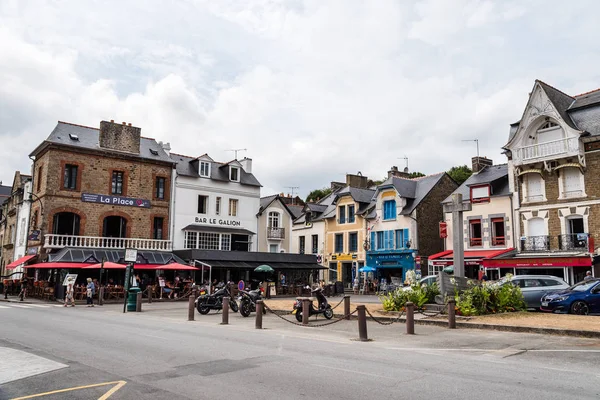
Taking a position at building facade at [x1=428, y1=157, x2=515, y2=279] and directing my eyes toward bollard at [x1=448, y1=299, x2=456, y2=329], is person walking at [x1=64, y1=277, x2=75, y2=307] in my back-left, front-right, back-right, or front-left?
front-right

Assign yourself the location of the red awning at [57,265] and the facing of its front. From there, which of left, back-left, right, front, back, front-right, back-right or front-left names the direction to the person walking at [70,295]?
front

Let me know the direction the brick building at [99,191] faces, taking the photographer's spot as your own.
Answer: facing the viewer

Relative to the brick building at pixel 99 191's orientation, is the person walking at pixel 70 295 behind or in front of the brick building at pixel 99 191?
in front

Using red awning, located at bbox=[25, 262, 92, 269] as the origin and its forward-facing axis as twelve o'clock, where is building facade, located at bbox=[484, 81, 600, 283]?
The building facade is roughly at 10 o'clock from the red awning.

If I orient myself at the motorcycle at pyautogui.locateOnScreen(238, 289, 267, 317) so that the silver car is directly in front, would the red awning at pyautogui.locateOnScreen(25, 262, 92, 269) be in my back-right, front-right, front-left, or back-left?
back-left

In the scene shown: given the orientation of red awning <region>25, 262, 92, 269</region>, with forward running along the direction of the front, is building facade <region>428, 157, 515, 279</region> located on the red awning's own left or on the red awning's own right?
on the red awning's own left

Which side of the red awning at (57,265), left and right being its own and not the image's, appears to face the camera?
front

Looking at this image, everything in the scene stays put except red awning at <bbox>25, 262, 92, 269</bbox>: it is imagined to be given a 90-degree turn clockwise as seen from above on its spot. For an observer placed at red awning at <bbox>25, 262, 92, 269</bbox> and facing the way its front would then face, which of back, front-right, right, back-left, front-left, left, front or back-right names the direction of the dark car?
back-left

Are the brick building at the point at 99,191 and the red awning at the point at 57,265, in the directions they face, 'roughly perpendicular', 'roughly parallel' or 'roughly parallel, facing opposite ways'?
roughly parallel

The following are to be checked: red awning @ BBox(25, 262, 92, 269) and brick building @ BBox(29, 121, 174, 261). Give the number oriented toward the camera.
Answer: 2
